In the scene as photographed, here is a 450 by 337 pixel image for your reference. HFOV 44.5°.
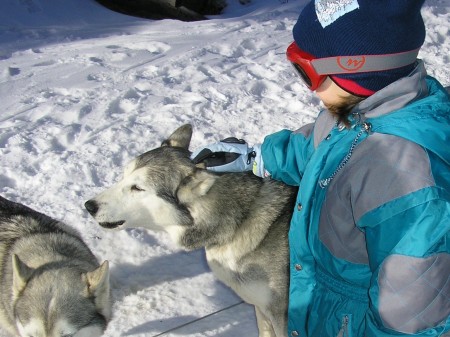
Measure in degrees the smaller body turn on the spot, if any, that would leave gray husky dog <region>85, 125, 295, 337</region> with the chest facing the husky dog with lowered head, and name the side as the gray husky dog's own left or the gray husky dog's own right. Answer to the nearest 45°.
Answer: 0° — it already faces it

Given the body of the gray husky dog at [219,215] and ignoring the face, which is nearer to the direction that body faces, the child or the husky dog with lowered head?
the husky dog with lowered head

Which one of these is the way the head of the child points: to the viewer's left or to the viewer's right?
to the viewer's left

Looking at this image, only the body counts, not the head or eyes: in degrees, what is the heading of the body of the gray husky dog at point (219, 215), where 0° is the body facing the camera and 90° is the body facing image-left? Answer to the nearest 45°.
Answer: approximately 90°

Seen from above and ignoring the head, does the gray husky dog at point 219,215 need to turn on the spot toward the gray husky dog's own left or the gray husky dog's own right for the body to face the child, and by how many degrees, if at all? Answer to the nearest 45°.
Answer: approximately 135° to the gray husky dog's own left
